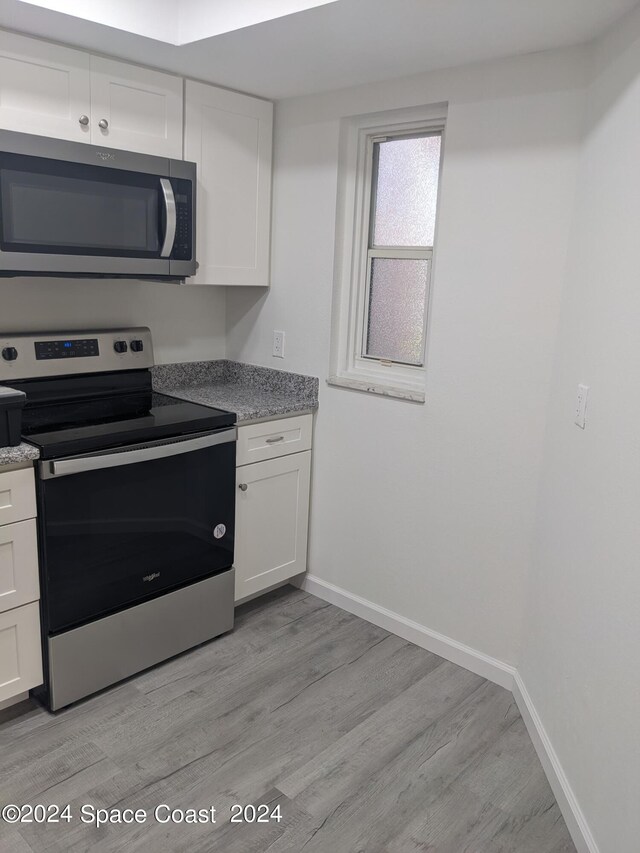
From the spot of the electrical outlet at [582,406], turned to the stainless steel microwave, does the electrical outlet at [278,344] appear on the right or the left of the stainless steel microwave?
right

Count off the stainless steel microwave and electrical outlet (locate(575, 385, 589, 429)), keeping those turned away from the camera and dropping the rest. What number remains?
0

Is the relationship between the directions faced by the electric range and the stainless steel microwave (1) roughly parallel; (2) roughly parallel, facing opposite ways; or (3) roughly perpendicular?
roughly parallel

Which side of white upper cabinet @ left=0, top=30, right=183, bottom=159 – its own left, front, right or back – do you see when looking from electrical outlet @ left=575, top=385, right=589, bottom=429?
front

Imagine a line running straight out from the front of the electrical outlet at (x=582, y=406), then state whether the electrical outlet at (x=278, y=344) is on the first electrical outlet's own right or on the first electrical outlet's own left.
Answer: on the first electrical outlet's own right

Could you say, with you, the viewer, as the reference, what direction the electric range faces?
facing the viewer and to the right of the viewer

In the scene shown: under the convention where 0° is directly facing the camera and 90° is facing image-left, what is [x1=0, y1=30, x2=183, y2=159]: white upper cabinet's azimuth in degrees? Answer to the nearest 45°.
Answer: approximately 315°

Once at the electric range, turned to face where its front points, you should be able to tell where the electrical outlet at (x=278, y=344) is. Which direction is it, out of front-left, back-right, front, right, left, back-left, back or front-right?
left

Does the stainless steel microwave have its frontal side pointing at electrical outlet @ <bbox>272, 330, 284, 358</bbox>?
no

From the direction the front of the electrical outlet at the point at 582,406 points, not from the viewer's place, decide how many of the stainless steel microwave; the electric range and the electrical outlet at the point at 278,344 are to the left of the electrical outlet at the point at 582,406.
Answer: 0

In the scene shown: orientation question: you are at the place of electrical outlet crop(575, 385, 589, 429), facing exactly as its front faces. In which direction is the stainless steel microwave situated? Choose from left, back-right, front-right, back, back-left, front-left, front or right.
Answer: front-right
